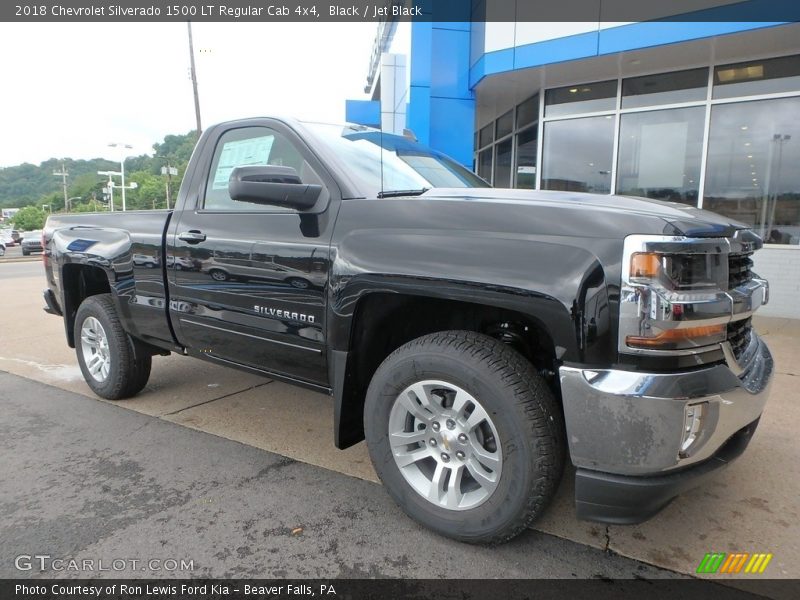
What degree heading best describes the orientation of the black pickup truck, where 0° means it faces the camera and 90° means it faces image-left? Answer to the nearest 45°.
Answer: approximately 315°

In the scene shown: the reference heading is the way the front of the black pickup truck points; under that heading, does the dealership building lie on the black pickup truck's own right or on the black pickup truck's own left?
on the black pickup truck's own left
